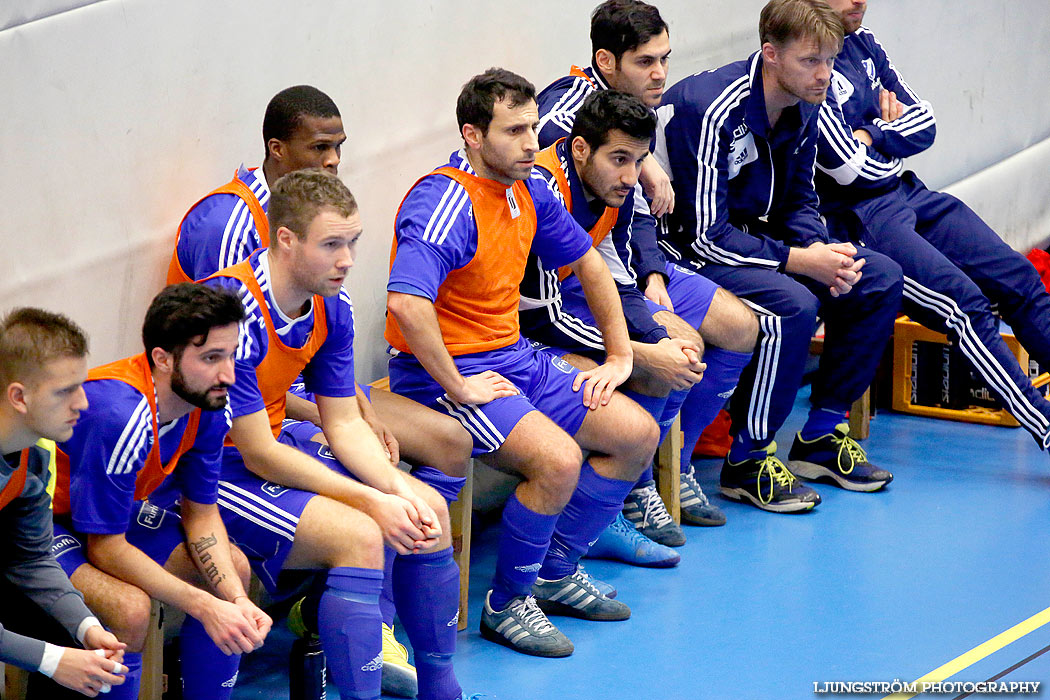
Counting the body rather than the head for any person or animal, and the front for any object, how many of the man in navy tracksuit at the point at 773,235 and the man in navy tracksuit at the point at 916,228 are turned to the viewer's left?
0

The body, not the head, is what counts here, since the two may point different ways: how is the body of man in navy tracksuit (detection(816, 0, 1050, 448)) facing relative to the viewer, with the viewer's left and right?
facing the viewer and to the right of the viewer

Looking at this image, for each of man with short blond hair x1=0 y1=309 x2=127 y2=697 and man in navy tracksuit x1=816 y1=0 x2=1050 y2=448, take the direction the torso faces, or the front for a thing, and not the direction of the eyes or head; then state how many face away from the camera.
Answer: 0

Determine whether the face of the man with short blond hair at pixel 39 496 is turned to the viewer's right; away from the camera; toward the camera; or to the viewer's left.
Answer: to the viewer's right

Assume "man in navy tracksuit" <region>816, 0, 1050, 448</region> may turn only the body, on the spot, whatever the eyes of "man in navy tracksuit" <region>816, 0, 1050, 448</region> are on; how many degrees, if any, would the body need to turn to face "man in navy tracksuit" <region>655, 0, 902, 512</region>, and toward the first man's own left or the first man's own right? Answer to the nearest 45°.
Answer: approximately 90° to the first man's own right

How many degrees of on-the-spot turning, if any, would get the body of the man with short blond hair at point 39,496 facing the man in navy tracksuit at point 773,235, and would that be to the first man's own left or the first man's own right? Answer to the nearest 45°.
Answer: approximately 90° to the first man's own left

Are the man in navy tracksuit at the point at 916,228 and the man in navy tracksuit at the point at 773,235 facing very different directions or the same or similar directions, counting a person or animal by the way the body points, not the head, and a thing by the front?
same or similar directions

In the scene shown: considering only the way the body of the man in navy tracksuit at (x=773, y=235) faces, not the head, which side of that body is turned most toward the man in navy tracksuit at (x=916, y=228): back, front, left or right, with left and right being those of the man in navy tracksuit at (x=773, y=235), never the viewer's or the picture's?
left

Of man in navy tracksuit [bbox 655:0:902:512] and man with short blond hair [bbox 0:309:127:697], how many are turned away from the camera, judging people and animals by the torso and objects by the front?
0

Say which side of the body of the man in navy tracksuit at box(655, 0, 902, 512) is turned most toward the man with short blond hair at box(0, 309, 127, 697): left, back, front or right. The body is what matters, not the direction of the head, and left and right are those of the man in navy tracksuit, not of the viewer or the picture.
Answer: right
